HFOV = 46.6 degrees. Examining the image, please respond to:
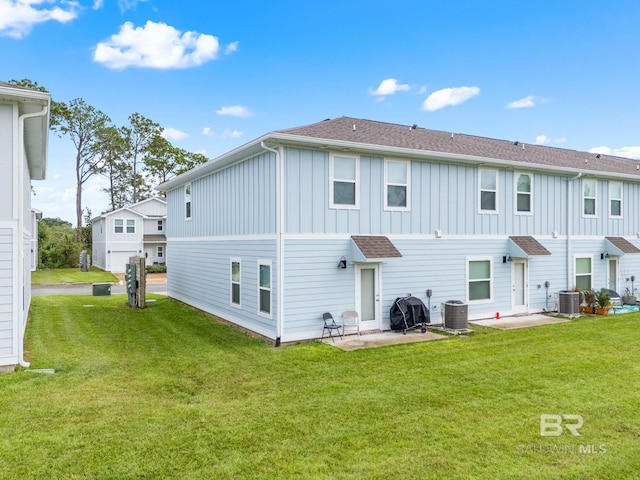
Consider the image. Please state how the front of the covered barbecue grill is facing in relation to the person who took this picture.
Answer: facing the viewer and to the right of the viewer

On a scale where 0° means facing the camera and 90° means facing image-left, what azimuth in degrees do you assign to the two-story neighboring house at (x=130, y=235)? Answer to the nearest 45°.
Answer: approximately 0°

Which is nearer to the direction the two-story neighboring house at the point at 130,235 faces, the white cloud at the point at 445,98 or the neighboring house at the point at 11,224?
the neighboring house
